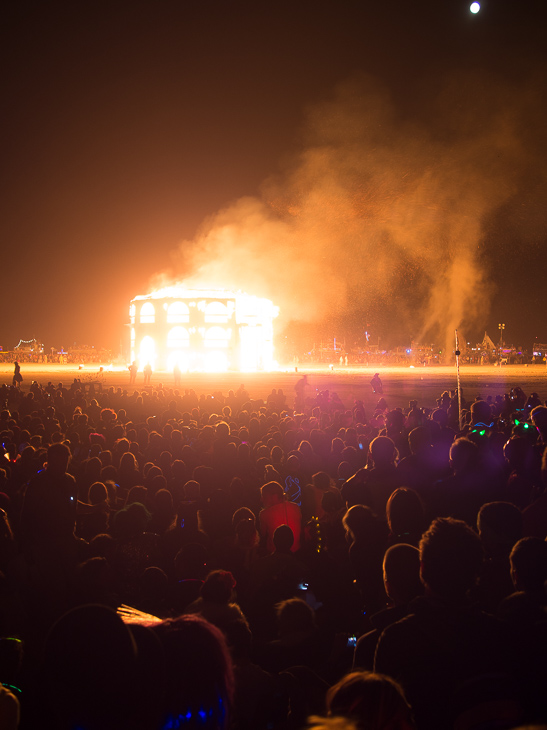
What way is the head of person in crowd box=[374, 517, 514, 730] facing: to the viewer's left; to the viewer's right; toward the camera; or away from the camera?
away from the camera

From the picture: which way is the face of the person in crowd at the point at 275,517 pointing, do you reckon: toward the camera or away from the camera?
away from the camera

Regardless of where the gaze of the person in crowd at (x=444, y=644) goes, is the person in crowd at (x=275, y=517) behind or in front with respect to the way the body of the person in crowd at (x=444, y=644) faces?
in front

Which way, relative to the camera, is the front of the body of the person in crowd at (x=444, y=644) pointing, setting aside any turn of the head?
away from the camera
